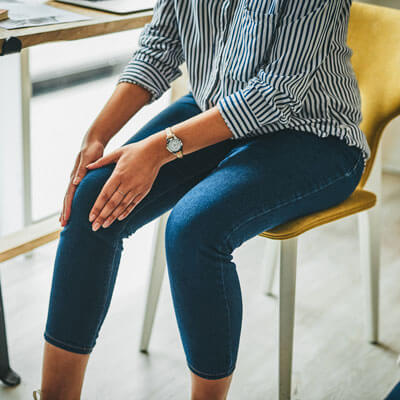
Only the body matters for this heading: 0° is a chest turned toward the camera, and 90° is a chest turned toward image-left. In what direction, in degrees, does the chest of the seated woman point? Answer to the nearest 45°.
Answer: approximately 45°

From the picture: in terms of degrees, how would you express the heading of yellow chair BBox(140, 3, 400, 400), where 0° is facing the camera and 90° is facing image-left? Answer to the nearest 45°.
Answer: approximately 45°
